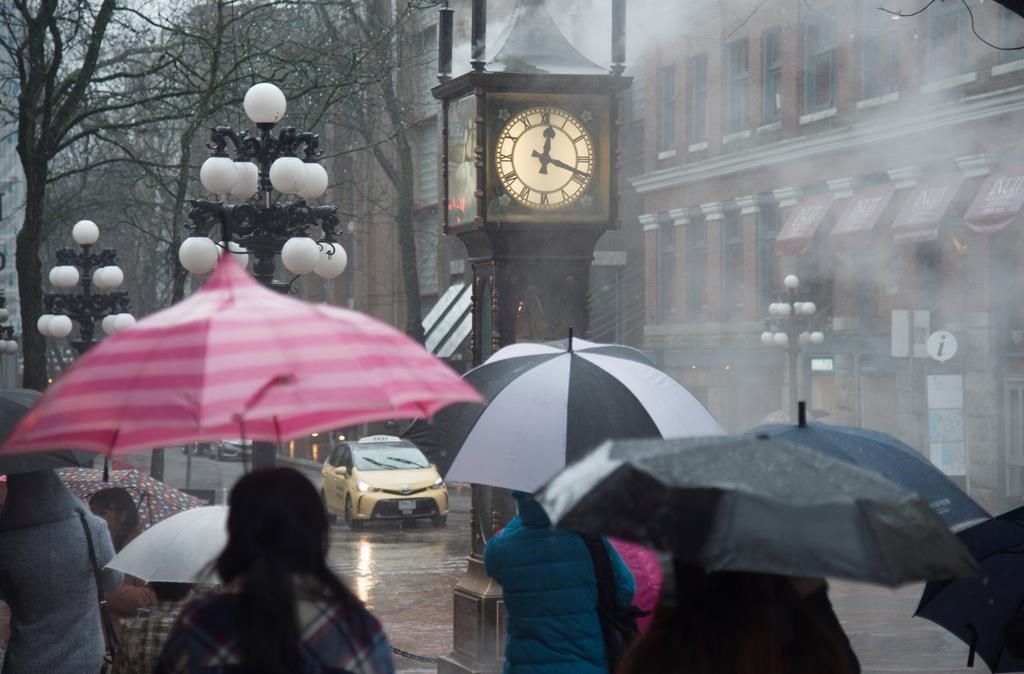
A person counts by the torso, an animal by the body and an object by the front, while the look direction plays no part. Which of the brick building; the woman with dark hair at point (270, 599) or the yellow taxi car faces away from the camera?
the woman with dark hair

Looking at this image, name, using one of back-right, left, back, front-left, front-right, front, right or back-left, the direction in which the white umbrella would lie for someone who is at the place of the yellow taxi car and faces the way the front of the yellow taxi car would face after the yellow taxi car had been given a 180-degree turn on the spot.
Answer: back-left

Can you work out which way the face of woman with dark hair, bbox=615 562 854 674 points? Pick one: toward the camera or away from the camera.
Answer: away from the camera

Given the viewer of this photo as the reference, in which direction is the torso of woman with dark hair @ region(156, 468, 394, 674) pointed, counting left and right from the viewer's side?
facing away from the viewer

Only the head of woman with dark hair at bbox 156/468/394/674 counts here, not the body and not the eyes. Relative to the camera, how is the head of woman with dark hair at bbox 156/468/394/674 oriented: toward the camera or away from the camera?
away from the camera

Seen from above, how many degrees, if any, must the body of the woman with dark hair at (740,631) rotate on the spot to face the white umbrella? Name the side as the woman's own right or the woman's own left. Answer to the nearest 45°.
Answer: approximately 45° to the woman's own left

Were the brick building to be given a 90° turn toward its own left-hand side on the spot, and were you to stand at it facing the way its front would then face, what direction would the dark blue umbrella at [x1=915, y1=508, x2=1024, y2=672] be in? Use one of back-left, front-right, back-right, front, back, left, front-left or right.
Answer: front-right

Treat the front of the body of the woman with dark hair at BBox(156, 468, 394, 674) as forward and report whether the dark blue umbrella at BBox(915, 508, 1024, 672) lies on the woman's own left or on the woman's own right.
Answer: on the woman's own right

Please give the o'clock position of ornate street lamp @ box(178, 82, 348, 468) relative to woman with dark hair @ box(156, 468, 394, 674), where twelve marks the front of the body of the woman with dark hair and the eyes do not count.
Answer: The ornate street lamp is roughly at 12 o'clock from the woman with dark hair.

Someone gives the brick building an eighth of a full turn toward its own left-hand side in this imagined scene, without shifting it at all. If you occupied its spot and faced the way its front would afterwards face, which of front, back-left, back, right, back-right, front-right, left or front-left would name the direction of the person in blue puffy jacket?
front

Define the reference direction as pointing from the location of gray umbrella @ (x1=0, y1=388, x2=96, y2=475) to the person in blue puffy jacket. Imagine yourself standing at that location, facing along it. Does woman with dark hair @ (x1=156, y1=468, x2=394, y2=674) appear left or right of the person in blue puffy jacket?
right

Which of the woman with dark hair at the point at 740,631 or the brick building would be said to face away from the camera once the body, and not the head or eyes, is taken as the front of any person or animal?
the woman with dark hair

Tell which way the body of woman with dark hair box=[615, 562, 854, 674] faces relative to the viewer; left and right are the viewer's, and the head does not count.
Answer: facing away from the viewer

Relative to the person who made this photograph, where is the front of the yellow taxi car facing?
facing the viewer and to the right of the viewer

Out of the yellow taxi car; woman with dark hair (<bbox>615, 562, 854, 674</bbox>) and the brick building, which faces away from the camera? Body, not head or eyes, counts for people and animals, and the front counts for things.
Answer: the woman with dark hair

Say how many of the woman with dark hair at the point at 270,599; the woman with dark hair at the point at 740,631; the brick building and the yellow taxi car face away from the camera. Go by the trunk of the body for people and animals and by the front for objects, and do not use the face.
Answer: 2

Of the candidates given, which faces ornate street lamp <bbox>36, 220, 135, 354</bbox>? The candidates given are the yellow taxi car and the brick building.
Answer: the brick building

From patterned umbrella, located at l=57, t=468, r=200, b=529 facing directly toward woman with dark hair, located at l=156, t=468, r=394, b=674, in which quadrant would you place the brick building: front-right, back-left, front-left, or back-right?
back-left

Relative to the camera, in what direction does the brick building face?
facing the viewer and to the left of the viewer
